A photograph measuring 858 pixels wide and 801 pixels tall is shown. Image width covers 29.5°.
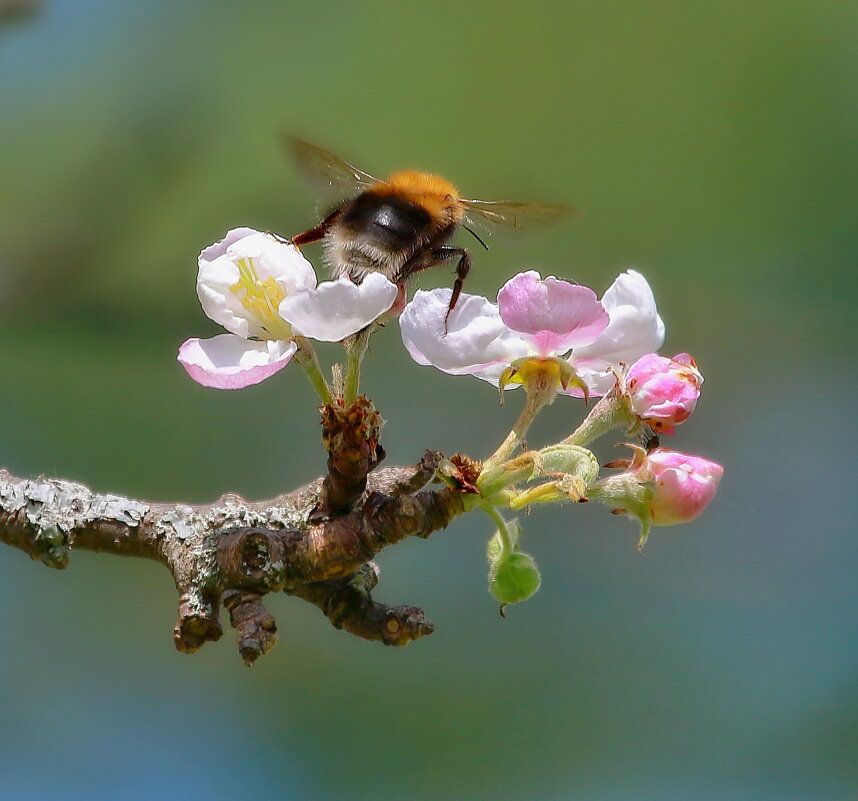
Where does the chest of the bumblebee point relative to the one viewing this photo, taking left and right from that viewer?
facing away from the viewer and to the right of the viewer
